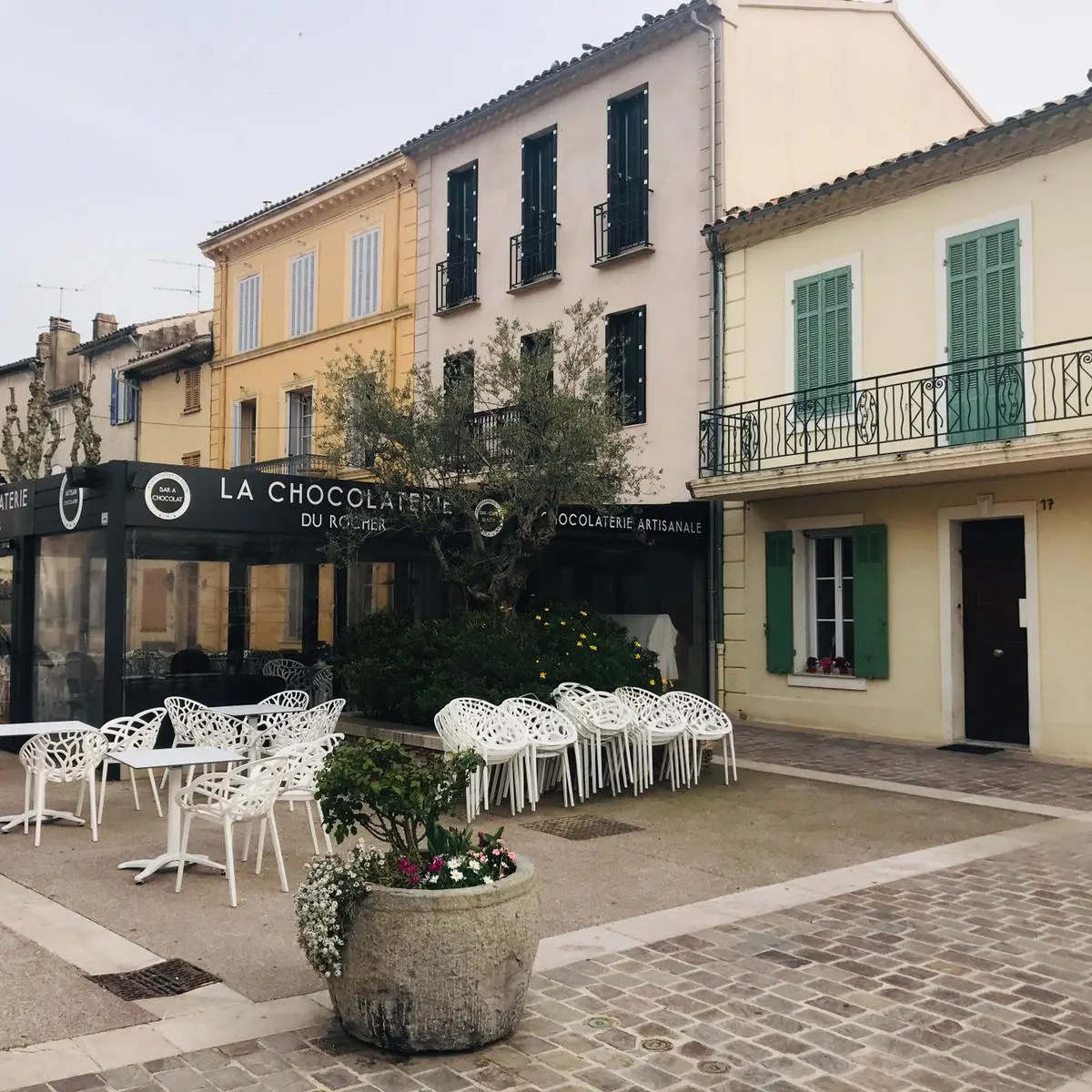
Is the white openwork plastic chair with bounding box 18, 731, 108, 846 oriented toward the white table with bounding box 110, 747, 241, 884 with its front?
no

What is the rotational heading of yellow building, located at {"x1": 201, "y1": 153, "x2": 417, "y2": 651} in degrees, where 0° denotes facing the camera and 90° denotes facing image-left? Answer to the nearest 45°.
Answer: approximately 45°

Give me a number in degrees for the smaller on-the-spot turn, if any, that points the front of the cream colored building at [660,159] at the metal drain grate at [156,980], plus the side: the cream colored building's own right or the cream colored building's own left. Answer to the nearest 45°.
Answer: approximately 45° to the cream colored building's own left

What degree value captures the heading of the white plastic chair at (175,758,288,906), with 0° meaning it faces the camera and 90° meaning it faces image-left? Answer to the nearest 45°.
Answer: approximately 135°

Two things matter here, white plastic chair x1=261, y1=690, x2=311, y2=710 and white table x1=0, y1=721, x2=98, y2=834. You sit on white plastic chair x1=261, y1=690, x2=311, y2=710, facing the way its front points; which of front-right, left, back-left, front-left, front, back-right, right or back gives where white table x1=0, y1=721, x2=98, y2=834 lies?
front

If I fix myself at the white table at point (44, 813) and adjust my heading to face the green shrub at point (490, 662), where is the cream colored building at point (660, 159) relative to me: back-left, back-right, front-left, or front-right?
front-left

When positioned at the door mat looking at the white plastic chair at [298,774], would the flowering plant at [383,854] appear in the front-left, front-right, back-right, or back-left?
front-left

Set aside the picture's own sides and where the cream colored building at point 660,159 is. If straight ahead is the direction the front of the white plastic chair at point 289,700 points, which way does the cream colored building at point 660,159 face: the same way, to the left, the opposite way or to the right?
the same way
